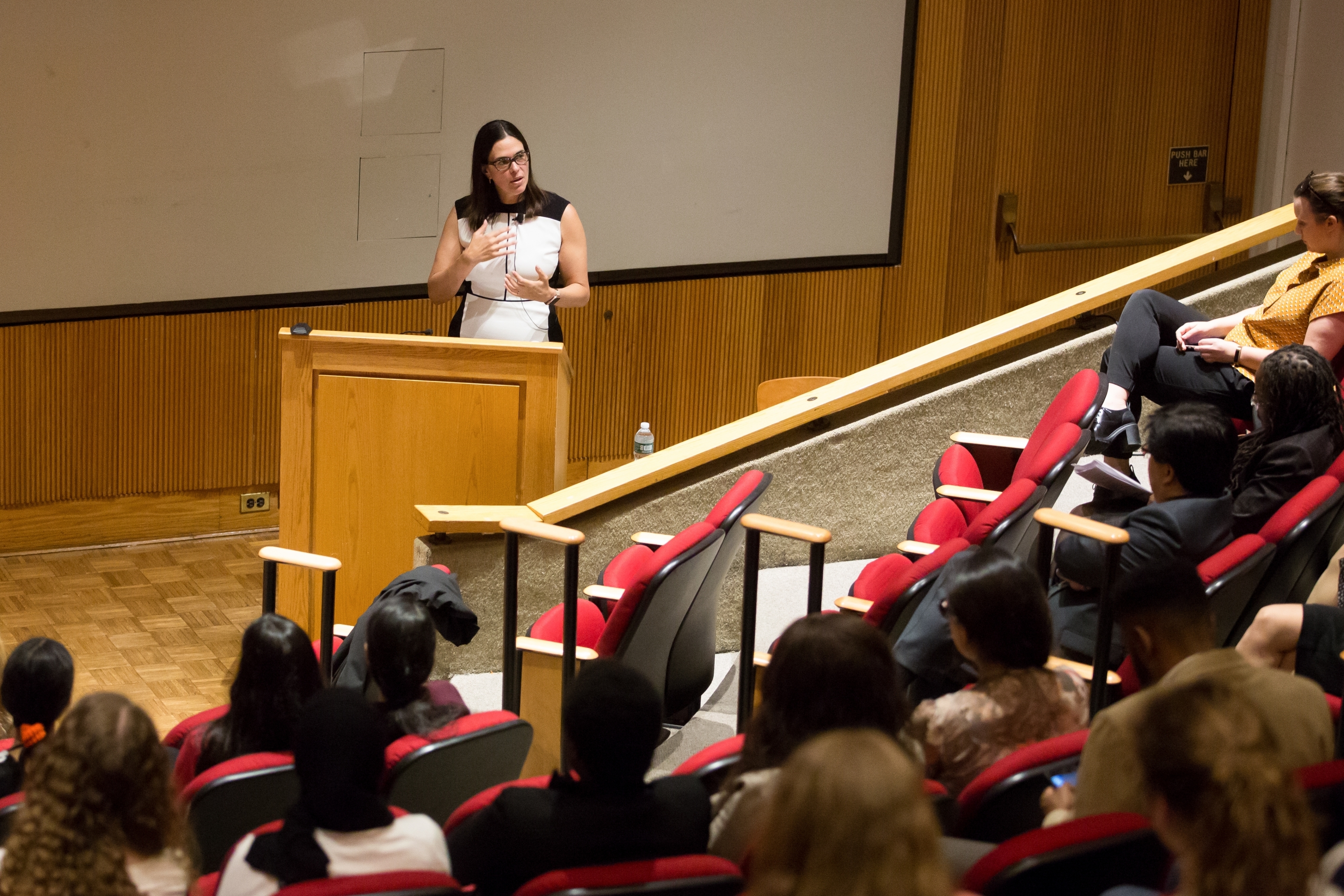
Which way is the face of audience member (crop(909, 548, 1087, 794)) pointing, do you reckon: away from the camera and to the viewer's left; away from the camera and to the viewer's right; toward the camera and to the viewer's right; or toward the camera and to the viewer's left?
away from the camera and to the viewer's left

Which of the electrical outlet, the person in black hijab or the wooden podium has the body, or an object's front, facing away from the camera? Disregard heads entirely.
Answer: the person in black hijab

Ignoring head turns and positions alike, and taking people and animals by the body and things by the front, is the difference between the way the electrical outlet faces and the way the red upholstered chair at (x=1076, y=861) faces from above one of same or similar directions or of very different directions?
very different directions

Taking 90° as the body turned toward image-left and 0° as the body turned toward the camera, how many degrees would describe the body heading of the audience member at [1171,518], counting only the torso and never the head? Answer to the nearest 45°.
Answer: approximately 135°

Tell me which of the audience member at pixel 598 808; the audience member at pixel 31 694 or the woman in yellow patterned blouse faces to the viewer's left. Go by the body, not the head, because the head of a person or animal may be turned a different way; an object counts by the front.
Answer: the woman in yellow patterned blouse

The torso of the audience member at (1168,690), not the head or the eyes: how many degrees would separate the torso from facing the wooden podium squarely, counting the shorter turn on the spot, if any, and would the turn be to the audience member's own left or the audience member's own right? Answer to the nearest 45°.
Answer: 0° — they already face it

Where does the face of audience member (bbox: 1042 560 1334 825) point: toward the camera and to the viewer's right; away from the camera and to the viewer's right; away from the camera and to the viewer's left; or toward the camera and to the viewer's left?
away from the camera and to the viewer's left
